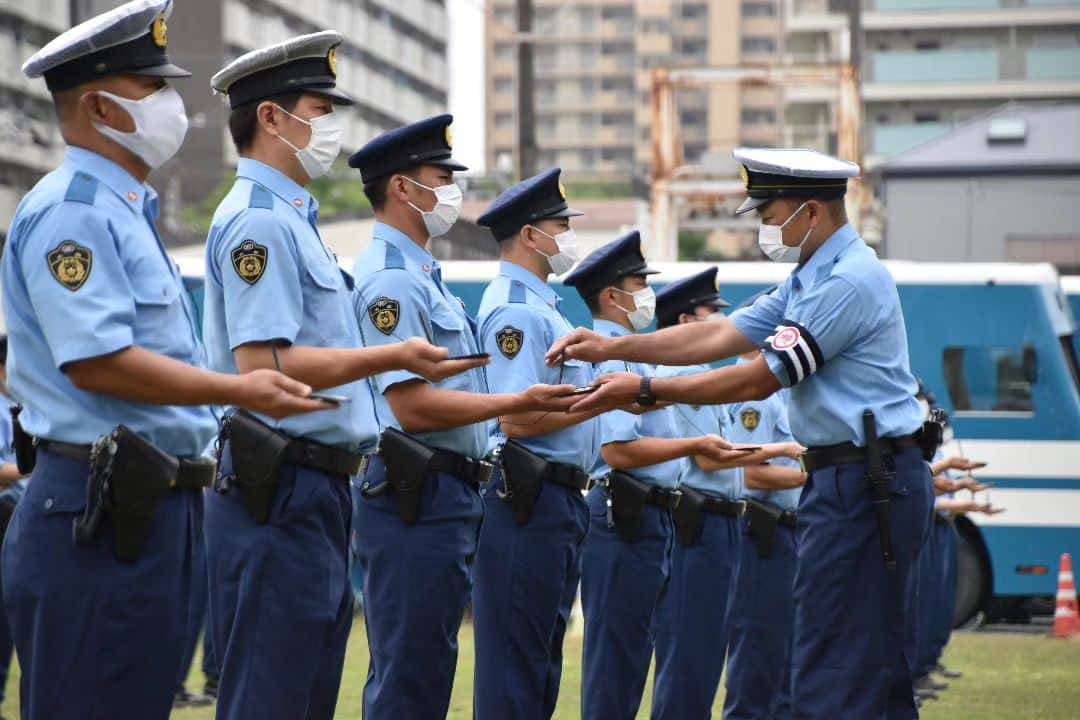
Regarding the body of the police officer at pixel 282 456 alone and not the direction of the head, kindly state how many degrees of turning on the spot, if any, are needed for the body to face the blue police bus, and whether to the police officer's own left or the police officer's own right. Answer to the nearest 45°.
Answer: approximately 45° to the police officer's own left

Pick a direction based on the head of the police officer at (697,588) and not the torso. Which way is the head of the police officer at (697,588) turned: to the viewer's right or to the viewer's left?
to the viewer's right

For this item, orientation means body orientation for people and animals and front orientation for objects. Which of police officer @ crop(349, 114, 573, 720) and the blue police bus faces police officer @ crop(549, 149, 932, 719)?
police officer @ crop(349, 114, 573, 720)

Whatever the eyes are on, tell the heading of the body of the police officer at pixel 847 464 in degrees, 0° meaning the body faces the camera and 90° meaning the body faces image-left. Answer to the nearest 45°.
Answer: approximately 90°

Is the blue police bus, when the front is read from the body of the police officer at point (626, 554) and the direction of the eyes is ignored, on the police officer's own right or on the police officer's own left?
on the police officer's own left

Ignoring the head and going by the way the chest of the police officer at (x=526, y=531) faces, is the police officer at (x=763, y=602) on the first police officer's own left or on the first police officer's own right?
on the first police officer's own left

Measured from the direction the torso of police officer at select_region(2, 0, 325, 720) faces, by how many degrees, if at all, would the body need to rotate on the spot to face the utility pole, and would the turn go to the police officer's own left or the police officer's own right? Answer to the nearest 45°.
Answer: approximately 90° to the police officer's own left

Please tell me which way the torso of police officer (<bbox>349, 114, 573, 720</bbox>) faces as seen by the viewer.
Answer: to the viewer's right

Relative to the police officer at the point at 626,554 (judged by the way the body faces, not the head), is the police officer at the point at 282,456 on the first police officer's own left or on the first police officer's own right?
on the first police officer's own right

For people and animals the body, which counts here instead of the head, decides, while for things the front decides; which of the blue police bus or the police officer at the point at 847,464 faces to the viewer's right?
the blue police bus

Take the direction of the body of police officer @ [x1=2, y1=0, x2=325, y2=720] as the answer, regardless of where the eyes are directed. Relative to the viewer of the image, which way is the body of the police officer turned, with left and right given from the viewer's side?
facing to the right of the viewer

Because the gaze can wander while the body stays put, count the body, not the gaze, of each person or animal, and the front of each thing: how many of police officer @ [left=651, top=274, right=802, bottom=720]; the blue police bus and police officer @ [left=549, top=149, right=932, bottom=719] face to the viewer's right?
2
